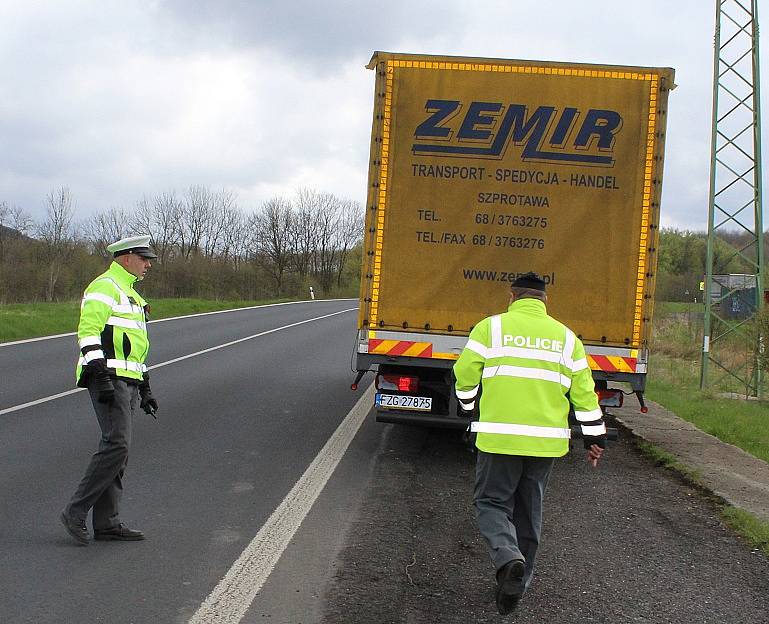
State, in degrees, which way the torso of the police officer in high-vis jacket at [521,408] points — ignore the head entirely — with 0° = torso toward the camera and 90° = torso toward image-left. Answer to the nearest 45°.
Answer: approximately 180°

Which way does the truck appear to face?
away from the camera

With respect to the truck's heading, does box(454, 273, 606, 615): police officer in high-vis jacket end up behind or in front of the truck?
behind

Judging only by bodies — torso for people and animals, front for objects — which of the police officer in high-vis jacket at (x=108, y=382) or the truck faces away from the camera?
the truck

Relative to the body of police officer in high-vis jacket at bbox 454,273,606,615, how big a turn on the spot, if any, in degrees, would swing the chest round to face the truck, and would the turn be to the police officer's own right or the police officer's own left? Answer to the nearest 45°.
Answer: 0° — they already face it

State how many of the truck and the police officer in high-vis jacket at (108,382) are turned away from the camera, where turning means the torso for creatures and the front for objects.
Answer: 1

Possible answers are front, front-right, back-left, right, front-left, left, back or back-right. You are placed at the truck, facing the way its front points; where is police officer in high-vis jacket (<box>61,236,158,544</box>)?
back-left

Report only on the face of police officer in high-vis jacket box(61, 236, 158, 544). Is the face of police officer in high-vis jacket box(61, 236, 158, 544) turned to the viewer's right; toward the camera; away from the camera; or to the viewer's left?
to the viewer's right

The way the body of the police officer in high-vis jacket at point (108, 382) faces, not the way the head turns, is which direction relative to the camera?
to the viewer's right
